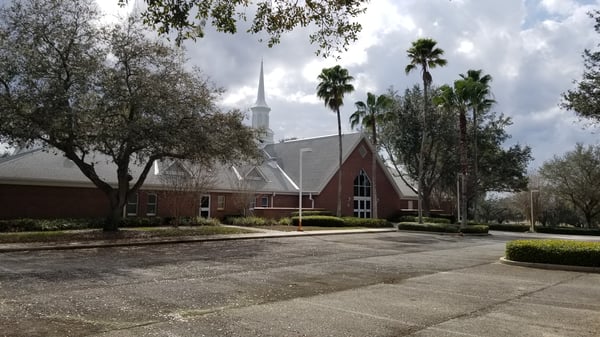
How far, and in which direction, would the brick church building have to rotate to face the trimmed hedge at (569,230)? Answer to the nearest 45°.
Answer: approximately 45° to its left

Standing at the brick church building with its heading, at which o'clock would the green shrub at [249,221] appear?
The green shrub is roughly at 12 o'clock from the brick church building.

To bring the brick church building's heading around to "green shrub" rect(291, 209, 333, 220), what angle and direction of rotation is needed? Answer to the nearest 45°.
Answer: approximately 45° to its left

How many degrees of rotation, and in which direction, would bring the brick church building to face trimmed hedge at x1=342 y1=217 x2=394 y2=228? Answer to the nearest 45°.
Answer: approximately 45° to its left

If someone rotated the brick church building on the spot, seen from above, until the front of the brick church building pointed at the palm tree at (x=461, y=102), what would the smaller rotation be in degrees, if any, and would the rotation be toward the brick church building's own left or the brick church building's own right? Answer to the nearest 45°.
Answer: approximately 45° to the brick church building's own left

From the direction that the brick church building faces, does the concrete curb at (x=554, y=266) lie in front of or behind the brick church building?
in front

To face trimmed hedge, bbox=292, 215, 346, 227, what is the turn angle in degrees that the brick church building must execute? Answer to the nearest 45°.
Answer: approximately 45° to its left

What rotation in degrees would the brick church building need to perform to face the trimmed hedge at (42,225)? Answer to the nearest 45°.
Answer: approximately 90° to its right

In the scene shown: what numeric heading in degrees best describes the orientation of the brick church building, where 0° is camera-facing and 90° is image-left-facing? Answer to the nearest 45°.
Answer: approximately 315°

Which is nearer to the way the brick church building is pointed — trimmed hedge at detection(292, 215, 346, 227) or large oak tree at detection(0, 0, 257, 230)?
the trimmed hedge

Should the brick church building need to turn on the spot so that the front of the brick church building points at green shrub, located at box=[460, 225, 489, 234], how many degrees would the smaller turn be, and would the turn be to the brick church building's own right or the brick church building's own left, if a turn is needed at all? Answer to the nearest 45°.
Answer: approximately 45° to the brick church building's own left

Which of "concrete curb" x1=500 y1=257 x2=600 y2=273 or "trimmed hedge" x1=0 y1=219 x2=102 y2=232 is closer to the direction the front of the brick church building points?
the concrete curb

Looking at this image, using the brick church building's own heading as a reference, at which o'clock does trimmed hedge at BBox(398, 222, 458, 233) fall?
The trimmed hedge is roughly at 11 o'clock from the brick church building.
